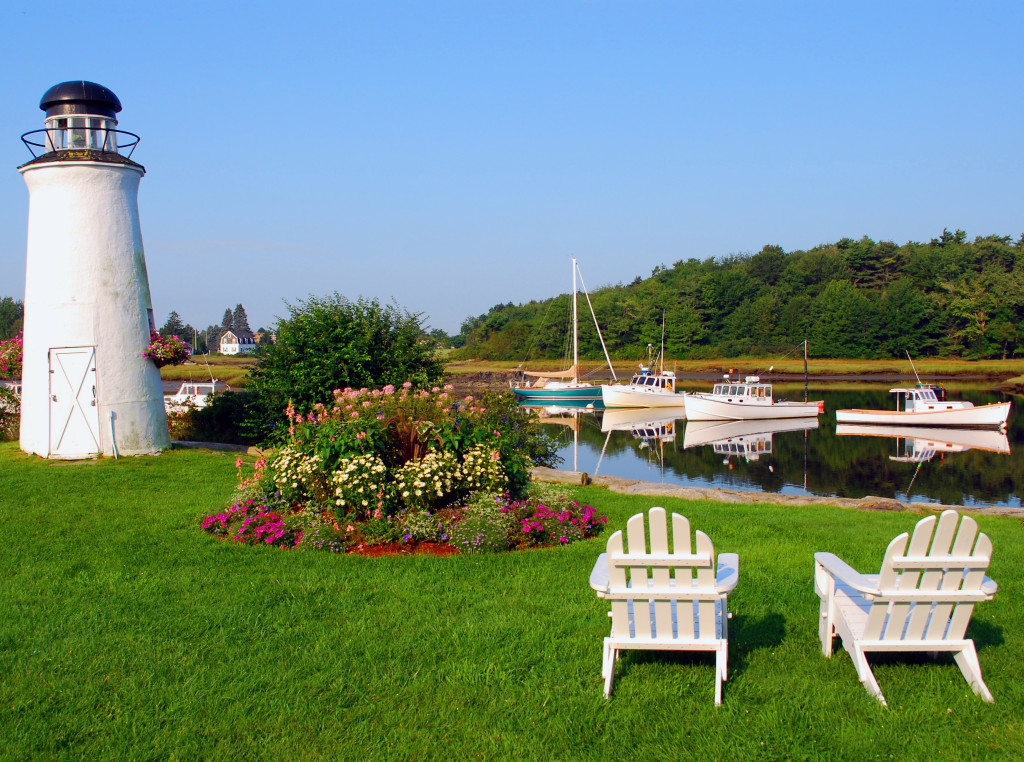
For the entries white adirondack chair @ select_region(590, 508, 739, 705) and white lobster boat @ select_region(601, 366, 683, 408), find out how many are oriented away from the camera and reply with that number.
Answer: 1

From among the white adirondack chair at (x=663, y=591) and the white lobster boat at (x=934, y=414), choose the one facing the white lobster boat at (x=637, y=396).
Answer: the white adirondack chair

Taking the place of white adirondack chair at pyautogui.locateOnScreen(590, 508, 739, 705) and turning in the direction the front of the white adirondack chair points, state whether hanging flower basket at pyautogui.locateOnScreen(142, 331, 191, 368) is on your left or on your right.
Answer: on your left

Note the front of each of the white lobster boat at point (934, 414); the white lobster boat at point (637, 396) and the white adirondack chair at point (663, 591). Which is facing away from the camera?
the white adirondack chair

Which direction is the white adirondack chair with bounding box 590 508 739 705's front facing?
away from the camera

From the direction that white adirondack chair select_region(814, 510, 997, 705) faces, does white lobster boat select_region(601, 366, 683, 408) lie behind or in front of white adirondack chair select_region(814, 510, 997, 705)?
in front

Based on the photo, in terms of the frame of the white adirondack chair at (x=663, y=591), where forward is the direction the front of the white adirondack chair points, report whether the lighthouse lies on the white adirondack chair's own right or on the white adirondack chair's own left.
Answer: on the white adirondack chair's own left

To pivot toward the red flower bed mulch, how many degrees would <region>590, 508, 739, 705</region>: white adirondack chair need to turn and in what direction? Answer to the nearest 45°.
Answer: approximately 45° to its left

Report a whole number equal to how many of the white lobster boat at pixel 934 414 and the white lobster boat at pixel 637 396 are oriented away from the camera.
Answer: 0

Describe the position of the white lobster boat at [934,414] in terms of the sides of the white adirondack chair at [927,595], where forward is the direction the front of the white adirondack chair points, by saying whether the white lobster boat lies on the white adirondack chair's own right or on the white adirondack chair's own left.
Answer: on the white adirondack chair's own right

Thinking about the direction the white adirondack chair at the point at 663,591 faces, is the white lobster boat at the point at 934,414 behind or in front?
in front

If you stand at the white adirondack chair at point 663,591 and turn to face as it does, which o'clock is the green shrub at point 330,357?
The green shrub is roughly at 11 o'clock from the white adirondack chair.
